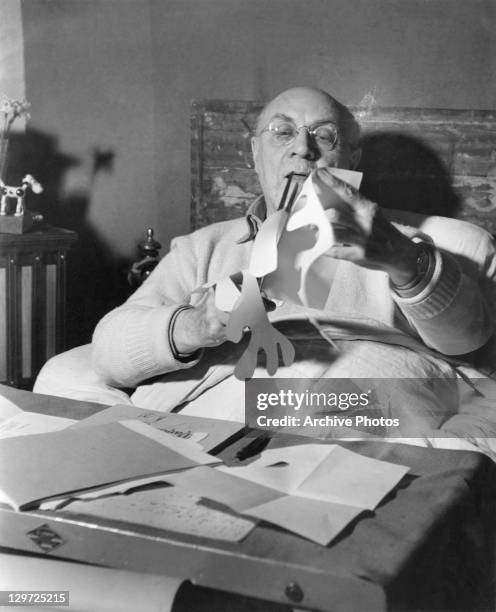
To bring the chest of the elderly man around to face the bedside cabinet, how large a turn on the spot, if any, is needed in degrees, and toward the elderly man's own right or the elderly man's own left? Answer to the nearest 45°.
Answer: approximately 135° to the elderly man's own right

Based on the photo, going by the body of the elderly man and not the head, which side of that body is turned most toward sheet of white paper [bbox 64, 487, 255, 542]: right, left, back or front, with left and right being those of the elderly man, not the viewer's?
front

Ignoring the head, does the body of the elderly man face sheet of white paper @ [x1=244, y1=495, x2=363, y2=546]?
yes

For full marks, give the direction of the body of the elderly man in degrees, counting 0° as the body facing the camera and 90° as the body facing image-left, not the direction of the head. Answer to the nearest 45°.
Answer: approximately 0°
